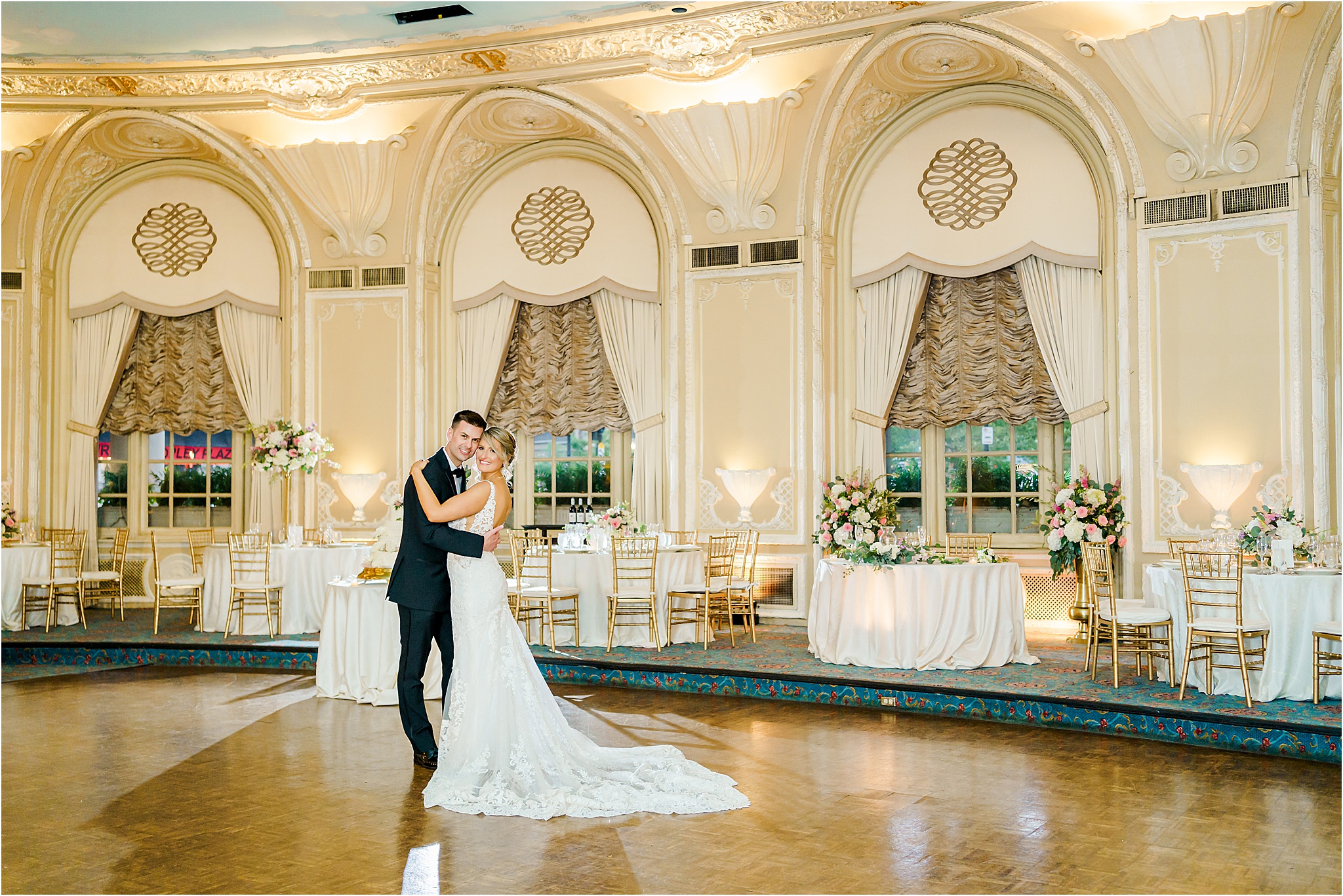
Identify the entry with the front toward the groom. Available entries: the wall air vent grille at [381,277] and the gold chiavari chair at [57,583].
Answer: the wall air vent grille

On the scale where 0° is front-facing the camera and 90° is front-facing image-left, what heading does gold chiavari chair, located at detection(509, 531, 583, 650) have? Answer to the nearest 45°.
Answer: approximately 225°

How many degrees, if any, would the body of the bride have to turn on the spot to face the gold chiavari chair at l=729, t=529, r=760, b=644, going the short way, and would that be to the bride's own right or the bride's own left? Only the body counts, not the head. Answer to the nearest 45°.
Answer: approximately 90° to the bride's own right

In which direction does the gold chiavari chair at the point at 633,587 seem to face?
away from the camera

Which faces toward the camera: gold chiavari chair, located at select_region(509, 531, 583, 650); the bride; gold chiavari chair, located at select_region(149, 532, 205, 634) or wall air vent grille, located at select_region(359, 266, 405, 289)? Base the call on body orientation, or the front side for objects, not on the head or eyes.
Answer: the wall air vent grille

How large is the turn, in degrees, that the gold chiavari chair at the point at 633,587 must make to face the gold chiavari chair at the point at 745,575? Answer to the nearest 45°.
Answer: approximately 45° to its right

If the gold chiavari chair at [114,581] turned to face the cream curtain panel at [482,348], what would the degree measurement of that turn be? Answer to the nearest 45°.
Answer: approximately 180°

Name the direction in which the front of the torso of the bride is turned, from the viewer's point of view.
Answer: to the viewer's left

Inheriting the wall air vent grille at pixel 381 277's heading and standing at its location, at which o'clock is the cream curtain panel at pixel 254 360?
The cream curtain panel is roughly at 4 o'clock from the wall air vent grille.
